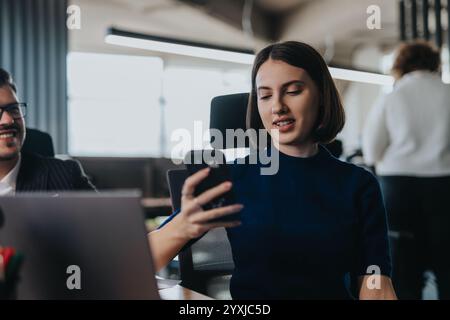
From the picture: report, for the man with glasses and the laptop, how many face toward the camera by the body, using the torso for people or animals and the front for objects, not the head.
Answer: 1

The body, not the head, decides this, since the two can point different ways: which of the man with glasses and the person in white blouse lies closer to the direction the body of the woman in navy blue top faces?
the man with glasses

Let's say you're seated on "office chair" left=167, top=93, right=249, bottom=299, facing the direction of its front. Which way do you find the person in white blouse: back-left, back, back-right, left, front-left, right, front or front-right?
back

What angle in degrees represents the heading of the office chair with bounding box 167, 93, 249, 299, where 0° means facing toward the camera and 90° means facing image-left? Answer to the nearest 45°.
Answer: approximately 45°

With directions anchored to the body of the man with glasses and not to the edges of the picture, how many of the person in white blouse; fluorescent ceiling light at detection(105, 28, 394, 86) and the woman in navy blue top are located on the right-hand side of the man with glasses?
0

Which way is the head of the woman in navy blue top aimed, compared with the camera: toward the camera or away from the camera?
toward the camera

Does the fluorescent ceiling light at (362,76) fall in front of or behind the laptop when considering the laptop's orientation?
in front

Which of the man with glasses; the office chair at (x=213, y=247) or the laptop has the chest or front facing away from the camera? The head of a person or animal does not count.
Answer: the laptop

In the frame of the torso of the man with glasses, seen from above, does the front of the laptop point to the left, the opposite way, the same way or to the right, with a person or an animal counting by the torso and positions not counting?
the opposite way

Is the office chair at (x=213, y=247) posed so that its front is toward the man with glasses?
no

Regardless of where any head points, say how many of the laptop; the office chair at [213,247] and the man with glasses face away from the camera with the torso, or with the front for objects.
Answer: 1

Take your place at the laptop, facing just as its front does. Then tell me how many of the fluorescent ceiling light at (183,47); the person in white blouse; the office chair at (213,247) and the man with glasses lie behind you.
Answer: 0

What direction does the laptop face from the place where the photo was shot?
facing away from the viewer

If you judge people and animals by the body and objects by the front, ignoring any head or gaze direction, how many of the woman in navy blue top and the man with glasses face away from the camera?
0

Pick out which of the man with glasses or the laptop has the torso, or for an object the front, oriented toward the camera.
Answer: the man with glasses

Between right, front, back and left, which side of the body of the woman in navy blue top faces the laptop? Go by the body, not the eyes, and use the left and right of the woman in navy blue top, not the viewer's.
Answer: front

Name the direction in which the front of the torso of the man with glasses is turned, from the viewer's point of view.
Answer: toward the camera

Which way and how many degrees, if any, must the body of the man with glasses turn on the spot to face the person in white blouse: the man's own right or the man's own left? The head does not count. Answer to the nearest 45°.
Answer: approximately 90° to the man's own left
